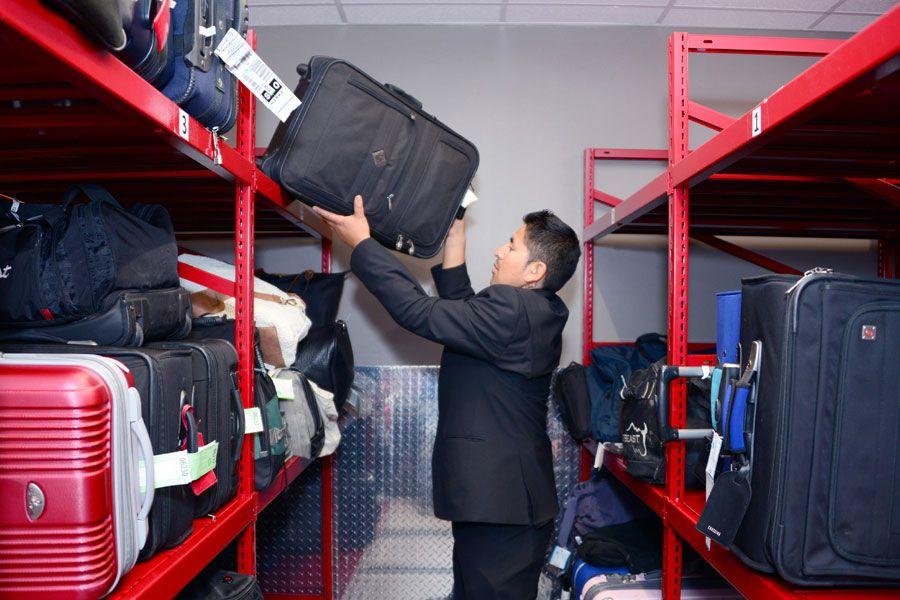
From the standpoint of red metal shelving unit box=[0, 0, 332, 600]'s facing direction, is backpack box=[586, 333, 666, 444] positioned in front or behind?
in front

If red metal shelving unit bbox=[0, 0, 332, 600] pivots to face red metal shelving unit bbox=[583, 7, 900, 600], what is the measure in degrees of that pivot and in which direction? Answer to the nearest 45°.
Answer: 0° — it already faces it

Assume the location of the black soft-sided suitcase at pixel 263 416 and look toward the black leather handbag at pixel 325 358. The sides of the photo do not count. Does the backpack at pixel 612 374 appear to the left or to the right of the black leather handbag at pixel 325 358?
right

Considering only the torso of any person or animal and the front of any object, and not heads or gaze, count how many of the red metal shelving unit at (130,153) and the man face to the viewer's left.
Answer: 1

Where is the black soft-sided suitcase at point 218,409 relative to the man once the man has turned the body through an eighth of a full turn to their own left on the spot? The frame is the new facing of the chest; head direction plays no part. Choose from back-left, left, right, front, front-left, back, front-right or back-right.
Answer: front

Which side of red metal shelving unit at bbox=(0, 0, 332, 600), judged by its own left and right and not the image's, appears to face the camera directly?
right

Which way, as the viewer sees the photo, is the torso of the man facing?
to the viewer's left

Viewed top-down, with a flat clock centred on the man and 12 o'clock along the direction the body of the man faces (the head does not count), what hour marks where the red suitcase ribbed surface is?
The red suitcase ribbed surface is roughly at 10 o'clock from the man.

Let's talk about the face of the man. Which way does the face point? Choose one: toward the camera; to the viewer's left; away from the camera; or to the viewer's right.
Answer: to the viewer's left

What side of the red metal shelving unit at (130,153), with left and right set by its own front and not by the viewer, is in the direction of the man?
front

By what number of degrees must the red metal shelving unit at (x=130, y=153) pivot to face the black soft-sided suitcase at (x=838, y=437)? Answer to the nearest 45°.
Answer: approximately 45° to its right

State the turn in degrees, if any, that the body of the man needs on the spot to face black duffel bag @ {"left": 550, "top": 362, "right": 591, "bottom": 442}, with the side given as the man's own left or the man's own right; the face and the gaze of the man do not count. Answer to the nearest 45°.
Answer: approximately 135° to the man's own right
